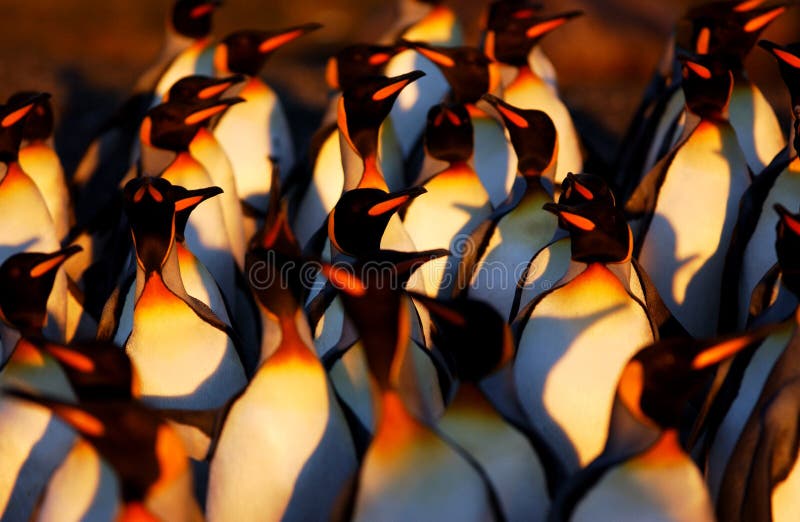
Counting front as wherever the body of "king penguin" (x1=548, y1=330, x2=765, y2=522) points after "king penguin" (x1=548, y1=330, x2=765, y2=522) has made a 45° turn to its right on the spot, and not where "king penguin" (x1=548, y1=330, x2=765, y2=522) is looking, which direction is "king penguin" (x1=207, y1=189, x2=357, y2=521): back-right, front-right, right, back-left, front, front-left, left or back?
right

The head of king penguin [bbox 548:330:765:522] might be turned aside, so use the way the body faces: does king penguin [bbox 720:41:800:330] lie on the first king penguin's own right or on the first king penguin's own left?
on the first king penguin's own left

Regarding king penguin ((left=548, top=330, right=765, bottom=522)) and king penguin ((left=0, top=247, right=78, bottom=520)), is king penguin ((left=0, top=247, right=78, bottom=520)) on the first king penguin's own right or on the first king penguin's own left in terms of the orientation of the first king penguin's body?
on the first king penguin's own right

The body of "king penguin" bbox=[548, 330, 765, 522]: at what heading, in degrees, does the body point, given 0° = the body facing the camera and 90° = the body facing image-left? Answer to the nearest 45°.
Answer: approximately 315°

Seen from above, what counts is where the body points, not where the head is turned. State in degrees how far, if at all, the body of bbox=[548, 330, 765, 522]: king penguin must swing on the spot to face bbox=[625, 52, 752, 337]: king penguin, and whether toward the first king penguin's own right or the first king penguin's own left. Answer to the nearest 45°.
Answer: approximately 135° to the first king penguin's own left

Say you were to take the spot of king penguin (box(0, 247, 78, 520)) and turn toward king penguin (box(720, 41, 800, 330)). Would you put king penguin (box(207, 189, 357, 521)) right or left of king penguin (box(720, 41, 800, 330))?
right

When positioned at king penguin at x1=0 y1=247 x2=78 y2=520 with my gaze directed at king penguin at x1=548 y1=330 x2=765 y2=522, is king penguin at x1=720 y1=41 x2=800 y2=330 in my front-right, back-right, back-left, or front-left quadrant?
front-left
